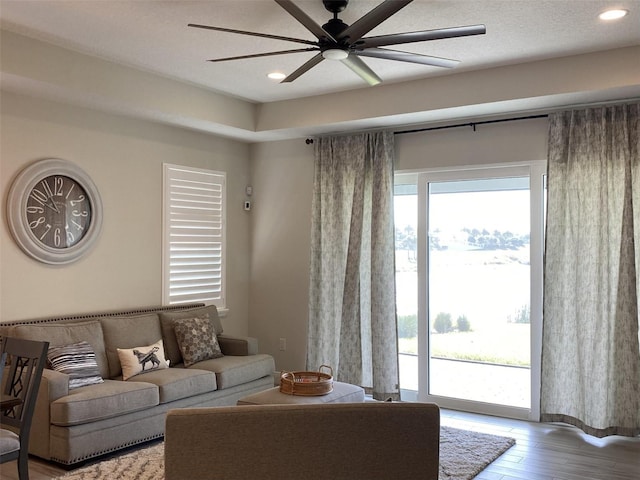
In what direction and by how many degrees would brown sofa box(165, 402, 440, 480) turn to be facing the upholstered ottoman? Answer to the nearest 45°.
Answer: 0° — it already faces it

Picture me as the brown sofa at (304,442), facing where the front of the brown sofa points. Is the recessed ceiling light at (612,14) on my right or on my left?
on my right

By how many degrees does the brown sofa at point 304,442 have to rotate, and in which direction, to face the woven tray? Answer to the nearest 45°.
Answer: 0° — it already faces it

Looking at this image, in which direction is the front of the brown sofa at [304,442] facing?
away from the camera

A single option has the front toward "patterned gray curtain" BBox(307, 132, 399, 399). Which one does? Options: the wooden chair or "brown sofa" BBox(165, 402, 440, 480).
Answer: the brown sofa

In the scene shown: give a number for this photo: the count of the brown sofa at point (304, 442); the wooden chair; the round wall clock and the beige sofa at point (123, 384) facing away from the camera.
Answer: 1

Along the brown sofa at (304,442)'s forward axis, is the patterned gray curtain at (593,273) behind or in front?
in front

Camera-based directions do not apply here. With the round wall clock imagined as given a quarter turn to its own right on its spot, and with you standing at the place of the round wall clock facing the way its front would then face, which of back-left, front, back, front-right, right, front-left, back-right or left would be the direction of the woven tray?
left

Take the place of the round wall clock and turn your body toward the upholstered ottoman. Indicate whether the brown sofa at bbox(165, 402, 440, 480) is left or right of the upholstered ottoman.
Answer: right

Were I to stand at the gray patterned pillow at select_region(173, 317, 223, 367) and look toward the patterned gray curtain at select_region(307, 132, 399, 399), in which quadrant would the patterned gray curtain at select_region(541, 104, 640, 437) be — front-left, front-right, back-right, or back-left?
front-right

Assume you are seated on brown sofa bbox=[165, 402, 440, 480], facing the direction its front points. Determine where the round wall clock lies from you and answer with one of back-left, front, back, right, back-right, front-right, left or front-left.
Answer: front-left

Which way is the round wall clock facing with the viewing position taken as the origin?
facing the viewer and to the right of the viewer

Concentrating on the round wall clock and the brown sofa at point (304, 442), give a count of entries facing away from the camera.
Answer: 1

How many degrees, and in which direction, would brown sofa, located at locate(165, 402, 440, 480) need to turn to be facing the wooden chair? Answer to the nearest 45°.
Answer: approximately 45° to its left

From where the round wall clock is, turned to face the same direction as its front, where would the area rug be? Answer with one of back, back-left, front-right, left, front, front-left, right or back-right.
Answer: front
